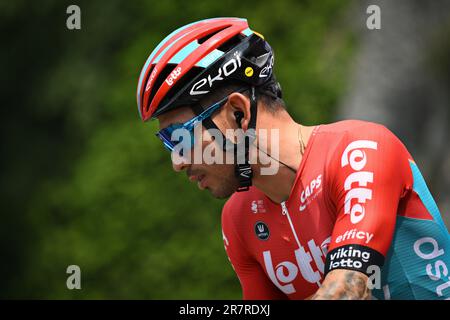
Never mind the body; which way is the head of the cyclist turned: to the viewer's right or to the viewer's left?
to the viewer's left

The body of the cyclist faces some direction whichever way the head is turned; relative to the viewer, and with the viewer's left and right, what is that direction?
facing the viewer and to the left of the viewer
